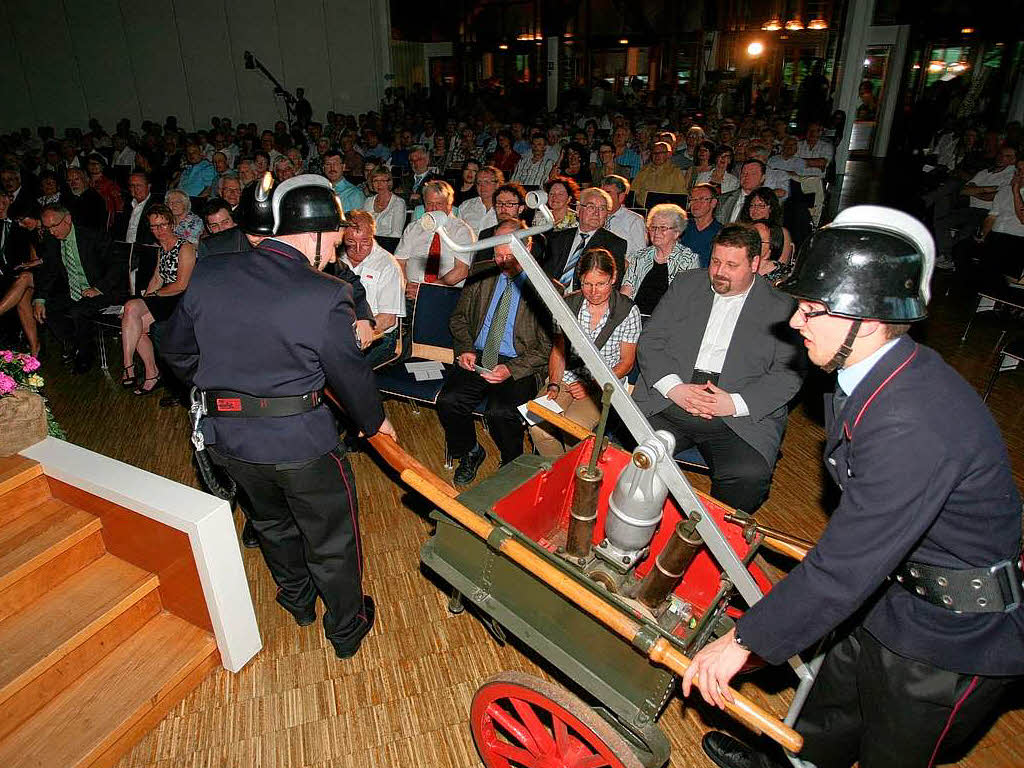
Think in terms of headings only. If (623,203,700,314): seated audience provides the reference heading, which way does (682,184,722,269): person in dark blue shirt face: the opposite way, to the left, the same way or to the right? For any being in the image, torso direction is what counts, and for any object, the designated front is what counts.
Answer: the same way

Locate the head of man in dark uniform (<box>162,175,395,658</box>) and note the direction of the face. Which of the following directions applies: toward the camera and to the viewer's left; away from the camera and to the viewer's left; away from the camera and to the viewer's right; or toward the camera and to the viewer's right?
away from the camera and to the viewer's right

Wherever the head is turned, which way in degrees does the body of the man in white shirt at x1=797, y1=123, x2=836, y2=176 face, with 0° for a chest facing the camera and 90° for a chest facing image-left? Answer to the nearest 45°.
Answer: approximately 45°

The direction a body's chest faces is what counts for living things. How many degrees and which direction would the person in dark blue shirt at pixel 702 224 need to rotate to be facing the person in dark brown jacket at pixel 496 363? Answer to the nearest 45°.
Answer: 0° — they already face them

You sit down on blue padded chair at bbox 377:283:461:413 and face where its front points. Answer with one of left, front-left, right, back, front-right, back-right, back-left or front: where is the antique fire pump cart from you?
front-left

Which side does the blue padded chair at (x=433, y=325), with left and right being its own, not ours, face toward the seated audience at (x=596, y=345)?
left

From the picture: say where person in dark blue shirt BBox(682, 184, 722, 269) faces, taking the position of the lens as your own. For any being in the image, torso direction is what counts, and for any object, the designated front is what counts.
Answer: facing the viewer and to the left of the viewer

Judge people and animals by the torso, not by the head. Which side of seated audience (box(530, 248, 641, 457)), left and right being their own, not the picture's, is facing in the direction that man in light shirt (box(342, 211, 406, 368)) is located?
right

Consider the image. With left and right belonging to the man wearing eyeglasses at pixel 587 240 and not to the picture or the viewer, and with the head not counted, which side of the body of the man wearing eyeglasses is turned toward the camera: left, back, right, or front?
front

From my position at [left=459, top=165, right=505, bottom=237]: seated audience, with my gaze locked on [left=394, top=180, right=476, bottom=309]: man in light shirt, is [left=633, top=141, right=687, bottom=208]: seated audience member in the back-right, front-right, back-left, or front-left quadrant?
back-left

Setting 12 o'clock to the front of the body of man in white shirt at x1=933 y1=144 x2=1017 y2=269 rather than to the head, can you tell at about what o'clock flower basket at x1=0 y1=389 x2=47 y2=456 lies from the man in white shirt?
The flower basket is roughly at 11 o'clock from the man in white shirt.

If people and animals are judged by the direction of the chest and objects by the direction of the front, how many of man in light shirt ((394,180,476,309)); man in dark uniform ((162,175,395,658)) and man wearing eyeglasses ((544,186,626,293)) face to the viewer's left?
0

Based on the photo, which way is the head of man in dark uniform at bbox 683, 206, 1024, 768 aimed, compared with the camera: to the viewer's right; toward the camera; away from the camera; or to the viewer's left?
to the viewer's left

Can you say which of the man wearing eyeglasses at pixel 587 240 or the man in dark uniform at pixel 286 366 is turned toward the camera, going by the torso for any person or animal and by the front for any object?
the man wearing eyeglasses

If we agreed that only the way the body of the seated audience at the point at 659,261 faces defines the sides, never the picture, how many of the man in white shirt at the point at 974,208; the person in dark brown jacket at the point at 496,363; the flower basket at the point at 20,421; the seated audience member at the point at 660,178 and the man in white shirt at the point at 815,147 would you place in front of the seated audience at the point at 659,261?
2

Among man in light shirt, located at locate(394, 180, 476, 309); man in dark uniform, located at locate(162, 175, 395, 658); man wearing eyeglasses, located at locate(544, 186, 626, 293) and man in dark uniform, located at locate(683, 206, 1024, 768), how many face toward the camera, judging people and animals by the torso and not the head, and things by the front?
2

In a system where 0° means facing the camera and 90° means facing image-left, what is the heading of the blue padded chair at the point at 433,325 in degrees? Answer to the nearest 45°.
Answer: approximately 45°

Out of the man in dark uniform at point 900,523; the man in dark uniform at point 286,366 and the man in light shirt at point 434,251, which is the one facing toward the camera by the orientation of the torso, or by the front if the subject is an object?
the man in light shirt

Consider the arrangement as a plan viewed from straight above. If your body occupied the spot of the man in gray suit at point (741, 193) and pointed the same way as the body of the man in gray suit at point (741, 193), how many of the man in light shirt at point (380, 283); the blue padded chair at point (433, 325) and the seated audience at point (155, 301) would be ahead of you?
3
